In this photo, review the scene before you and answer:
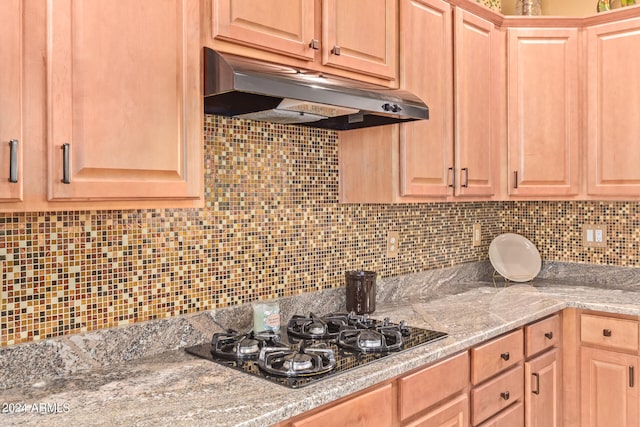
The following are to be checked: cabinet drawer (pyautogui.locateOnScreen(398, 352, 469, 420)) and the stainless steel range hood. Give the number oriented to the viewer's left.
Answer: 0

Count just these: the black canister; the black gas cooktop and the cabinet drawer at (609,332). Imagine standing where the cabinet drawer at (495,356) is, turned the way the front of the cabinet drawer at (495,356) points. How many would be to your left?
1

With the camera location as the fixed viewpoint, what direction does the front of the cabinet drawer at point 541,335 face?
facing the viewer and to the right of the viewer

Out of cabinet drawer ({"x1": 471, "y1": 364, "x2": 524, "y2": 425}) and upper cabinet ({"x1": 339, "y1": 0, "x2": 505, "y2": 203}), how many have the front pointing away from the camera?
0

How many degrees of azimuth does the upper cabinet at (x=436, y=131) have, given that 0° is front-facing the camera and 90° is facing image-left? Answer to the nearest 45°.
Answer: approximately 315°

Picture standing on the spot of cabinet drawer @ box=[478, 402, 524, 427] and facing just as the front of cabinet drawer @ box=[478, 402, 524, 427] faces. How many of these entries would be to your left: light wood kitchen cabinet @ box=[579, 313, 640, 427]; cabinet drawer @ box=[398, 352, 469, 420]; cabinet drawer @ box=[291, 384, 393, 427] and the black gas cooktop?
1
